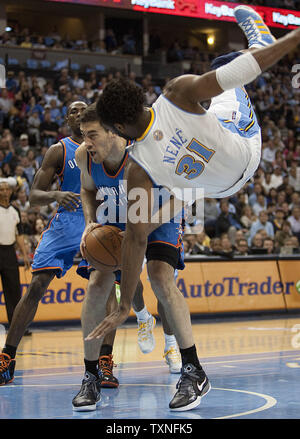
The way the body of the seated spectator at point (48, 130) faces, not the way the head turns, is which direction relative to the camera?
toward the camera

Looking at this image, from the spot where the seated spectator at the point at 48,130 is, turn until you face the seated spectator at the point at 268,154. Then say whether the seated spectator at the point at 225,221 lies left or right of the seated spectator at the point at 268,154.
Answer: right

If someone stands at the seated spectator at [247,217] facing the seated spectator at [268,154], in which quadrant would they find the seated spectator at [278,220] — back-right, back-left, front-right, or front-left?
front-right

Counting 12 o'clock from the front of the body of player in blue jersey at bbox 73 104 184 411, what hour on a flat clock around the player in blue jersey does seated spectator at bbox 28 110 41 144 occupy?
The seated spectator is roughly at 4 o'clock from the player in blue jersey.

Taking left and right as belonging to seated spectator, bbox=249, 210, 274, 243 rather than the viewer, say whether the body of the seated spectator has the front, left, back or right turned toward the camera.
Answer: front

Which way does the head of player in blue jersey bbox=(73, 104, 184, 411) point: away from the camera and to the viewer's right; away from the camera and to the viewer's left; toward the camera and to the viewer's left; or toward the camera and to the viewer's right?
toward the camera and to the viewer's left

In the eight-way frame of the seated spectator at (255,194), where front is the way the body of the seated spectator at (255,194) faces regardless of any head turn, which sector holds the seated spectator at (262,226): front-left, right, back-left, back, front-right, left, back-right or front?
front-left

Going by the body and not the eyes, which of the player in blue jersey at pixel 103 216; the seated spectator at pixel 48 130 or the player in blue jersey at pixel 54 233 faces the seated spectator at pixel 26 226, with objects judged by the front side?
the seated spectator at pixel 48 130

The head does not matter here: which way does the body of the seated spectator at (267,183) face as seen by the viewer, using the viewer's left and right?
facing the viewer

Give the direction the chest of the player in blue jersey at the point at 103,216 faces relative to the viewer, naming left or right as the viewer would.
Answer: facing the viewer and to the left of the viewer

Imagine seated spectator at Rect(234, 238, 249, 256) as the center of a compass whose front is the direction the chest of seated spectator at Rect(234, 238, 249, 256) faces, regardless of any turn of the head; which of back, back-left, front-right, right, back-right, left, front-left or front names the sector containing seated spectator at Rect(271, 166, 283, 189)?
back

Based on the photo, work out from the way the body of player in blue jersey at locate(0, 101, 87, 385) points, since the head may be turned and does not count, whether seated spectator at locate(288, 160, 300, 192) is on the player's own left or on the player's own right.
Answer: on the player's own left

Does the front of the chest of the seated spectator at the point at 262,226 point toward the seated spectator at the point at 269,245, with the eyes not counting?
yes
